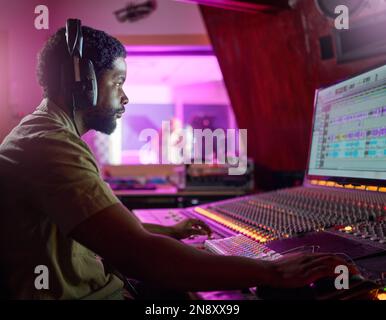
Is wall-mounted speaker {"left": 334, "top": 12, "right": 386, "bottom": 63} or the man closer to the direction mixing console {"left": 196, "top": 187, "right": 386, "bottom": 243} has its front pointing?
the man

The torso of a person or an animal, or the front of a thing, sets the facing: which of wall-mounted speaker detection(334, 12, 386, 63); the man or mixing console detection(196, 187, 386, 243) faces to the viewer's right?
the man

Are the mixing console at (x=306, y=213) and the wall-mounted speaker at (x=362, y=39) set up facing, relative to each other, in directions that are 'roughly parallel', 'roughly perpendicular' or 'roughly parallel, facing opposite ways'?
roughly parallel

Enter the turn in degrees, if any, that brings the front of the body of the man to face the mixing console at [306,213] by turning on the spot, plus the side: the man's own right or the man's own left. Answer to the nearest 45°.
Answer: approximately 45° to the man's own left

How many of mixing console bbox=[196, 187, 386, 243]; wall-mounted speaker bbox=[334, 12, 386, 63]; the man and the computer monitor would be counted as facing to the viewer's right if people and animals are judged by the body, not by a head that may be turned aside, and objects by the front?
1

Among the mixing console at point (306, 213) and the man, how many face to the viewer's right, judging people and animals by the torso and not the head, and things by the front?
1

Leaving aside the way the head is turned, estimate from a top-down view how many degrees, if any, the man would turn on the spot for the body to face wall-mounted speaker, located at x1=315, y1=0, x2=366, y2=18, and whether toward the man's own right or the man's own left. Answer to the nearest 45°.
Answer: approximately 45° to the man's own left

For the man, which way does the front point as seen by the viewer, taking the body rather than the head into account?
to the viewer's right

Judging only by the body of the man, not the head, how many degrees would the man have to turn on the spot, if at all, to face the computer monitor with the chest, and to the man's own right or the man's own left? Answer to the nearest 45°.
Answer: approximately 45° to the man's own left

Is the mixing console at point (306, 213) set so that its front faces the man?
yes

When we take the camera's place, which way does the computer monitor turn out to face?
facing the viewer and to the left of the viewer

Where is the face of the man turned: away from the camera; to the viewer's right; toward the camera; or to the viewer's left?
to the viewer's right
